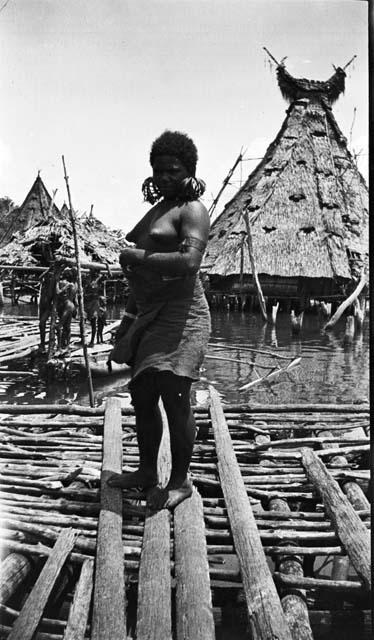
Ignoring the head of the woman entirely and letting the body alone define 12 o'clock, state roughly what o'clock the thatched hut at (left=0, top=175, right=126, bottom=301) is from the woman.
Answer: The thatched hut is roughly at 4 o'clock from the woman.

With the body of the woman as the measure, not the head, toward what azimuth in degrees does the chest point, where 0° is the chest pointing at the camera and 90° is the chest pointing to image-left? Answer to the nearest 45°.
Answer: approximately 45°

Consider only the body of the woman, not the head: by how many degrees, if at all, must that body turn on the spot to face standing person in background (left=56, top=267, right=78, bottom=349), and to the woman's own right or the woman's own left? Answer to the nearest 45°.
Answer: approximately 135° to the woman's own right
